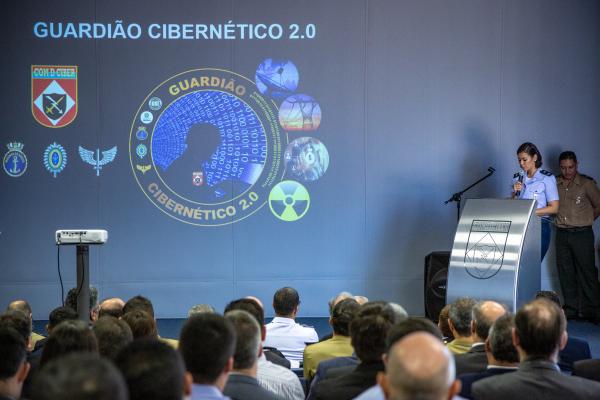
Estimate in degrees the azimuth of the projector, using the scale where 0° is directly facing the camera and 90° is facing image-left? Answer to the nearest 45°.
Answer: approximately 180°

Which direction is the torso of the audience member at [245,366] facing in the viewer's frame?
away from the camera

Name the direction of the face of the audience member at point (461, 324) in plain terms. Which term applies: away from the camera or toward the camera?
away from the camera

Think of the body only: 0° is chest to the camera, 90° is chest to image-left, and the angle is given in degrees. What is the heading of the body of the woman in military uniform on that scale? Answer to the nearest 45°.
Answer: approximately 45°

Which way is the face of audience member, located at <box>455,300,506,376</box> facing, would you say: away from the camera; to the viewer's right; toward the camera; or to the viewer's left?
away from the camera

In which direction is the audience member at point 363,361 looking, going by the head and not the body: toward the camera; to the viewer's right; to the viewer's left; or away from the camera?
away from the camera

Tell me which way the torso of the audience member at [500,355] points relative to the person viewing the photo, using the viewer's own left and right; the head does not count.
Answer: facing away from the viewer

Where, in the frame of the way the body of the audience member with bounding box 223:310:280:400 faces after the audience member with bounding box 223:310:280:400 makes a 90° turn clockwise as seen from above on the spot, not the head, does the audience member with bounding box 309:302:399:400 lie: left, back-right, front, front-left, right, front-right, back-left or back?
front

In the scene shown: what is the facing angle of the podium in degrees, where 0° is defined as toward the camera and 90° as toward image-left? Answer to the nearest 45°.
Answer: approximately 45°

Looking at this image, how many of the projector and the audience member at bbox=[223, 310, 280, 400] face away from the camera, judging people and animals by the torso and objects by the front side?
2

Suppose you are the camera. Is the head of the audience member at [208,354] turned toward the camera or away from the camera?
away from the camera

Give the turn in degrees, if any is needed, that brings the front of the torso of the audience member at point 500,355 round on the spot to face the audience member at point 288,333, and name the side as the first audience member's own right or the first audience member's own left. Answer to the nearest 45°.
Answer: approximately 45° to the first audience member's own left

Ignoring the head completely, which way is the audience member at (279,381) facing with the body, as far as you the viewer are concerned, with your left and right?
facing away from the viewer

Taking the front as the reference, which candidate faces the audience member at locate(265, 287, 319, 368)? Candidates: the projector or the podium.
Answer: the podium
